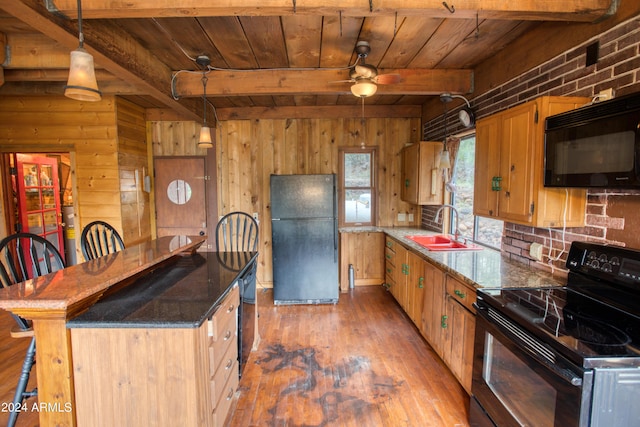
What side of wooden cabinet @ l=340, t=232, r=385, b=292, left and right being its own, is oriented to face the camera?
front

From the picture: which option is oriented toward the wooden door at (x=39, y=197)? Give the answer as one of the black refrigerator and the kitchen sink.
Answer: the kitchen sink

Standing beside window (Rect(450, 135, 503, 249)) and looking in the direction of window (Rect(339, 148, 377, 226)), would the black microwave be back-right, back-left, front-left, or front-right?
back-left

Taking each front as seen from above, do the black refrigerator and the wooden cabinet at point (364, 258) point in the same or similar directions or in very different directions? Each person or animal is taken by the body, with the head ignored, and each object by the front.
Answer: same or similar directions

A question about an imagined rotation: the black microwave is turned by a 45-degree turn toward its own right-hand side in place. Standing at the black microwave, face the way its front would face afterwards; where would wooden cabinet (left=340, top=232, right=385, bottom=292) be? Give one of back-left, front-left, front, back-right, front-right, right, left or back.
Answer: front-right

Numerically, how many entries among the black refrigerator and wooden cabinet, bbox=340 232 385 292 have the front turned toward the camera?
2

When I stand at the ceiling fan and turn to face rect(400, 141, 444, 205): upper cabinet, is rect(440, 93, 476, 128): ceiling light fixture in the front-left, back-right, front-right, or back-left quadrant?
front-right

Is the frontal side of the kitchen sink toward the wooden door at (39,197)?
yes

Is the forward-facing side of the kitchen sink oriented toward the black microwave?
no

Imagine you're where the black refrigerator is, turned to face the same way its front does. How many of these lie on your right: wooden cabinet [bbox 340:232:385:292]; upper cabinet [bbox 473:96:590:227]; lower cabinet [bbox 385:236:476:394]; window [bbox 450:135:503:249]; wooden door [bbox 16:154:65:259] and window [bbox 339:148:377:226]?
1

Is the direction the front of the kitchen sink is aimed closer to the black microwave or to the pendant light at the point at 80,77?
the pendant light

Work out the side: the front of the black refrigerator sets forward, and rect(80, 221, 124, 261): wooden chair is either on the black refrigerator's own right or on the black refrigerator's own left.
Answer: on the black refrigerator's own right

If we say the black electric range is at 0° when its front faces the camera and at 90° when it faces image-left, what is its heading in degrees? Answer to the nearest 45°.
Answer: approximately 45°

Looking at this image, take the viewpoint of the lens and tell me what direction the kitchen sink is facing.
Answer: facing to the left of the viewer

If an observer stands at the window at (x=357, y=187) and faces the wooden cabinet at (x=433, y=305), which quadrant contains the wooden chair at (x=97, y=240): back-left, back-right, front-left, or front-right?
front-right

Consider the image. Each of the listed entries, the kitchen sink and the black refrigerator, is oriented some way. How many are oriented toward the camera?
1

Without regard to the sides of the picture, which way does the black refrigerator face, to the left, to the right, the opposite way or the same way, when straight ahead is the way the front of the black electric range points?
to the left

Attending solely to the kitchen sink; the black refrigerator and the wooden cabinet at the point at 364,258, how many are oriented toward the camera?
2
